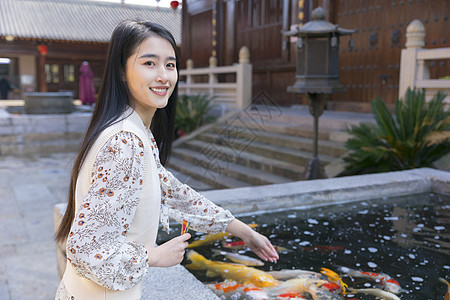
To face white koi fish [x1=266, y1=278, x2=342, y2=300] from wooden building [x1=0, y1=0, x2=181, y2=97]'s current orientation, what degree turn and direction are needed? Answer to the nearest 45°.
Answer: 0° — it already faces it

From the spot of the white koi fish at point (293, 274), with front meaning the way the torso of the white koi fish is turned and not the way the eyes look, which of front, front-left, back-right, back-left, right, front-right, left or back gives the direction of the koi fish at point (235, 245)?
front-right

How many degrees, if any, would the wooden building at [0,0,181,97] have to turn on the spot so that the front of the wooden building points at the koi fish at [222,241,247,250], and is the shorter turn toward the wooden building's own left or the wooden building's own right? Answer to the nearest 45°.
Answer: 0° — it already faces it

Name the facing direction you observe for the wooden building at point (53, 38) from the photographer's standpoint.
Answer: facing the viewer

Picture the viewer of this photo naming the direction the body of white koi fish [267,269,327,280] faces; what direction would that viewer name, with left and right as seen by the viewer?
facing to the left of the viewer
